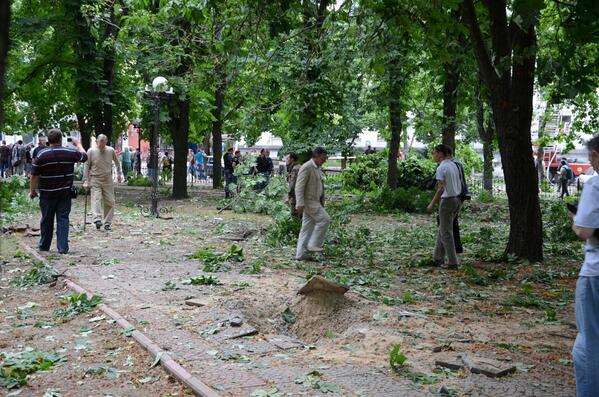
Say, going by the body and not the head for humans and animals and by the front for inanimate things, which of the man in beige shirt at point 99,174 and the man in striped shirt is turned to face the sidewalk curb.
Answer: the man in beige shirt

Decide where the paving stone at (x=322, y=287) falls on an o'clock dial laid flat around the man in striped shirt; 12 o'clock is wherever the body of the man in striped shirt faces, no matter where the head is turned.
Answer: The paving stone is roughly at 5 o'clock from the man in striped shirt.

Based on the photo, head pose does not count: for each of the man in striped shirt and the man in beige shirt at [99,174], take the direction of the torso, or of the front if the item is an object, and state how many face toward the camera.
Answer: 1

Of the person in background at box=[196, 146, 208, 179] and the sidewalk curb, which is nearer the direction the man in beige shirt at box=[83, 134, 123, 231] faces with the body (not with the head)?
the sidewalk curb

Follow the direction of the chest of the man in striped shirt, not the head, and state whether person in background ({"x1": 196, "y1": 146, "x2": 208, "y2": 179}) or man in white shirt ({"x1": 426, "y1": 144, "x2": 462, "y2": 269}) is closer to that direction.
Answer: the person in background

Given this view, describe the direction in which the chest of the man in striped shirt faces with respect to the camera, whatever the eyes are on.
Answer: away from the camera

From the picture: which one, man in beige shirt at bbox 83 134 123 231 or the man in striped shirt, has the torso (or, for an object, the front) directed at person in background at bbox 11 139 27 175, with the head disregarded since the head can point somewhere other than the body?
the man in striped shirt

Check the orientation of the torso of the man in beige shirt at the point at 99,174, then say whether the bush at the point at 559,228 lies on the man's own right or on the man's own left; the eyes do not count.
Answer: on the man's own left

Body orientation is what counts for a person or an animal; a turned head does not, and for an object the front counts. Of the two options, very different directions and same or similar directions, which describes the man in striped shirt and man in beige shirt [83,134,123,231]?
very different directions

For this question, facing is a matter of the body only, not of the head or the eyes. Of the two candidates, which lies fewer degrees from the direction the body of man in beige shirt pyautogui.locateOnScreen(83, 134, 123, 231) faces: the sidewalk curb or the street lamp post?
the sidewalk curb

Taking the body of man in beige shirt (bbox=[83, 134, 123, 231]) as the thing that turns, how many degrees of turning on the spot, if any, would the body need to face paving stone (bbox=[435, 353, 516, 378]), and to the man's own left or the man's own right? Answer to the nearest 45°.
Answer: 0° — they already face it

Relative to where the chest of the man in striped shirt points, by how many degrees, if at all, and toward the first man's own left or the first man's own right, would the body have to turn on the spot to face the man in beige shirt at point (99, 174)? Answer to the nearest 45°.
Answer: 0° — they already face them

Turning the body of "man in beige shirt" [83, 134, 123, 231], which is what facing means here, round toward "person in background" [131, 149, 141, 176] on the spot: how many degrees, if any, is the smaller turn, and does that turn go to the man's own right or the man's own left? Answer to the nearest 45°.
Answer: approximately 180°

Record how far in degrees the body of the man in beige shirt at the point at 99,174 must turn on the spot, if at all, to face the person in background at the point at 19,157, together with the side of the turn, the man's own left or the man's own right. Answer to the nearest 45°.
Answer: approximately 180°
